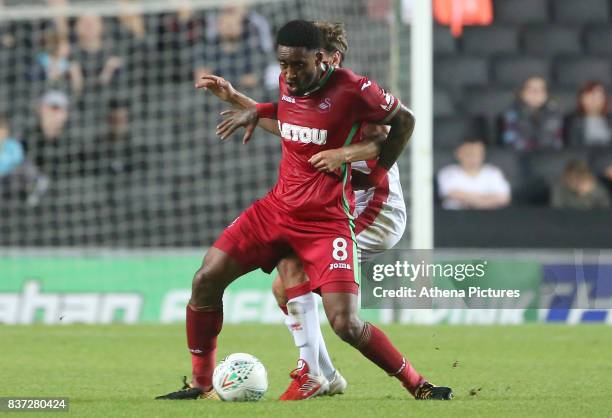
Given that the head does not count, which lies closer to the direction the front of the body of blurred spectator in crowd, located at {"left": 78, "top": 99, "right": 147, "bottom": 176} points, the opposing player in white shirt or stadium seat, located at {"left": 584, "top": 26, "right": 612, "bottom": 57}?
the opposing player in white shirt

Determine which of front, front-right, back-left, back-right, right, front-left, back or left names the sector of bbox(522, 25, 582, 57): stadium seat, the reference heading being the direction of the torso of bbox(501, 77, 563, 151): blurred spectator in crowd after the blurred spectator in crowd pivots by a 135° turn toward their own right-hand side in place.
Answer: front-right

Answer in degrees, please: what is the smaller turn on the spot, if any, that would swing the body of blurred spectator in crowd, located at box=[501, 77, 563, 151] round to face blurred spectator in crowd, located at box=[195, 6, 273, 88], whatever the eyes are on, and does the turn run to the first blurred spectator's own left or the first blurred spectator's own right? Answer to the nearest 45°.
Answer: approximately 45° to the first blurred spectator's own right

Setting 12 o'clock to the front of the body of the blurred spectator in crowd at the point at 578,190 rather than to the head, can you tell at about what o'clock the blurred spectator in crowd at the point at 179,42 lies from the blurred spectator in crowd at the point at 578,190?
the blurred spectator in crowd at the point at 179,42 is roughly at 3 o'clock from the blurred spectator in crowd at the point at 578,190.

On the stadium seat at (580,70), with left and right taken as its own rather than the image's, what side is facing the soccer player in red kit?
front

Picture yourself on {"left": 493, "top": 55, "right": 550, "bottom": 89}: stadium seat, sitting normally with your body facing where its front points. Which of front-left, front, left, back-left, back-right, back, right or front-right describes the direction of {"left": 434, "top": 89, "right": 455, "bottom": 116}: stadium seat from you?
front-right

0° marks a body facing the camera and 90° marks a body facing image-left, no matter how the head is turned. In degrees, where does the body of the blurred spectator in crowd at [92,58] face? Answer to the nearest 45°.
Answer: approximately 0°

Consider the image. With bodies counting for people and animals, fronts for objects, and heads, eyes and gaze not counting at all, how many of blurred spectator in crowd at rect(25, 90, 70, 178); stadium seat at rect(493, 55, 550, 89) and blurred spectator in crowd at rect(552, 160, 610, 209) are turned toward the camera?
3

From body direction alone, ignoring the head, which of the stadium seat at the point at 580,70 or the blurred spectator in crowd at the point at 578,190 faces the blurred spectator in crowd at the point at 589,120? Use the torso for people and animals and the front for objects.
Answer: the stadium seat
